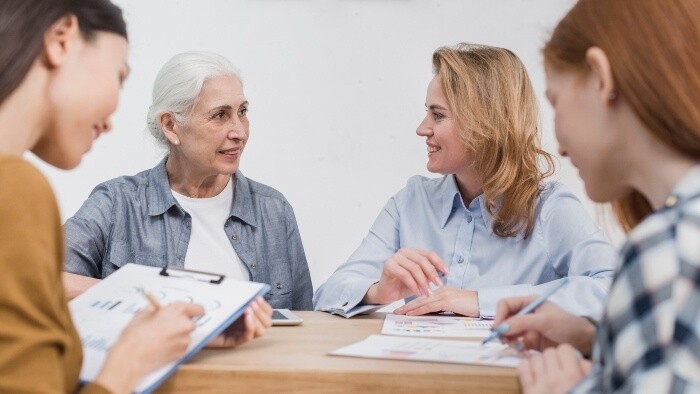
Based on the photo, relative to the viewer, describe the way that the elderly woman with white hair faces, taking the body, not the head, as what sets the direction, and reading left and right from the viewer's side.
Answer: facing the viewer and to the right of the viewer

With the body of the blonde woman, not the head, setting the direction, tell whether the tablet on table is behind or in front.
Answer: in front

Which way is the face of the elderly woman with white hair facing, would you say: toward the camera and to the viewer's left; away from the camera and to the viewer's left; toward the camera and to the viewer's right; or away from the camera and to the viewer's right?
toward the camera and to the viewer's right

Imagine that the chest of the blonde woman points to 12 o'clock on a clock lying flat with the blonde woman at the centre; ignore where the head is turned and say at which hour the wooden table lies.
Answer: The wooden table is roughly at 11 o'clock from the blonde woman.

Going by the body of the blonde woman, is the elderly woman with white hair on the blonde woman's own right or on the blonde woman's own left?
on the blonde woman's own right

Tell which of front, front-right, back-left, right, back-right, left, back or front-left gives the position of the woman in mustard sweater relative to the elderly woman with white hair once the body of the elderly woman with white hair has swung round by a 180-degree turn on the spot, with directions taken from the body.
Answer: back-left

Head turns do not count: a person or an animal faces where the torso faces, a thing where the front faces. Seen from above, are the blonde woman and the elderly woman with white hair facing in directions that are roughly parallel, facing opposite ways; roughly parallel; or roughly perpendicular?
roughly perpendicular

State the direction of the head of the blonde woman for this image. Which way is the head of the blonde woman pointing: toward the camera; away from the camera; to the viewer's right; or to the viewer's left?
to the viewer's left

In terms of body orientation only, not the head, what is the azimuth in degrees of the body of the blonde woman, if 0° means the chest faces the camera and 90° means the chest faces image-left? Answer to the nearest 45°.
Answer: approximately 45°

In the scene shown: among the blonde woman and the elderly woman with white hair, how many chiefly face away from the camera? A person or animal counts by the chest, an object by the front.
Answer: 0

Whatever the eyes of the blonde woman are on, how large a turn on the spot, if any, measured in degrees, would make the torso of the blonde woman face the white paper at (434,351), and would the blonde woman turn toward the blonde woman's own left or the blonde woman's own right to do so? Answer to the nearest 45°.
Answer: approximately 45° to the blonde woman's own left
